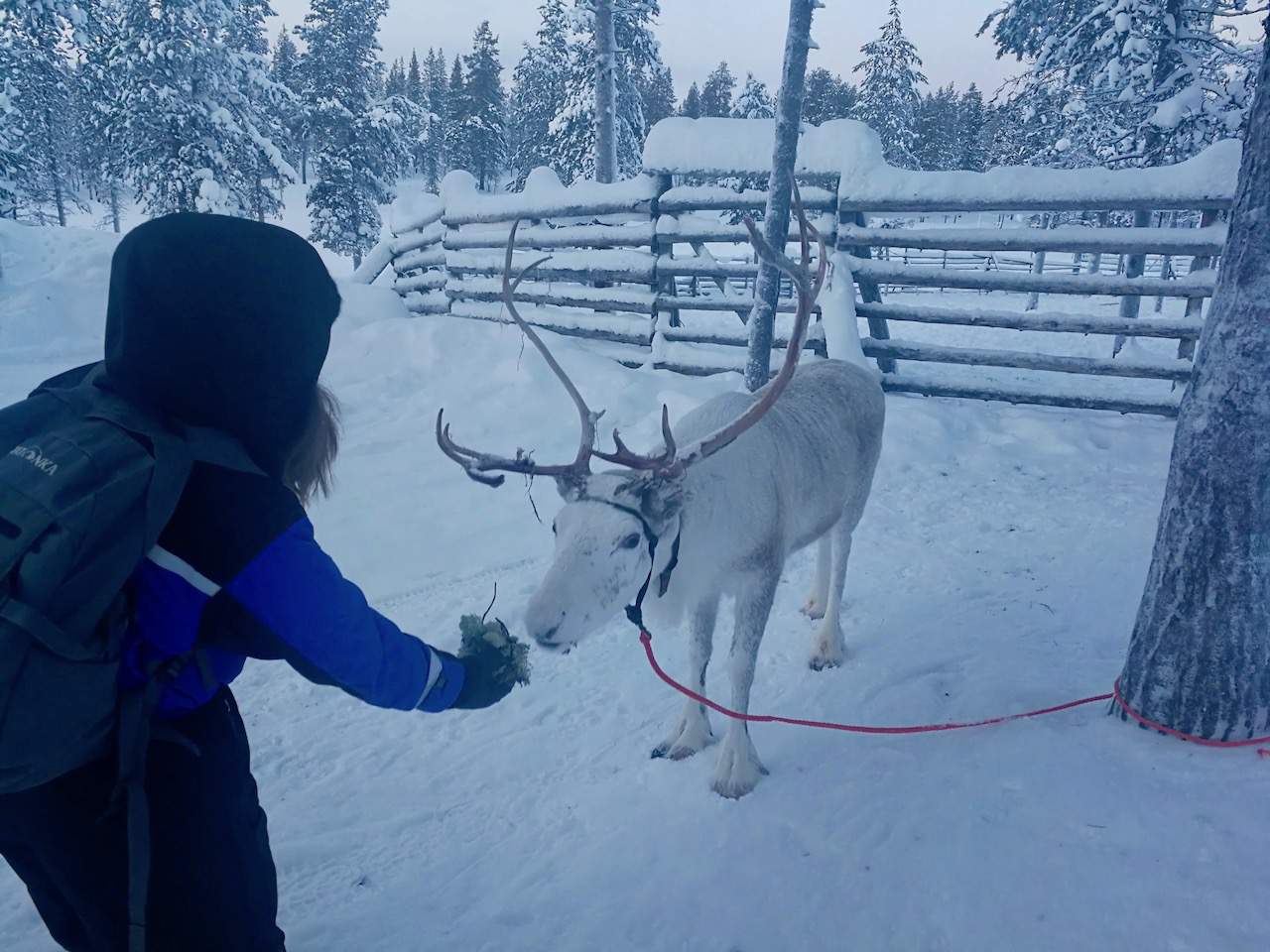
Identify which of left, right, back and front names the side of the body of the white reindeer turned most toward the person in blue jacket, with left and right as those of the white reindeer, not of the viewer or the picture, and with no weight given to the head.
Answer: front

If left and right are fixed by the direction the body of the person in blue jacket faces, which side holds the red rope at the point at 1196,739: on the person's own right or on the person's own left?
on the person's own right

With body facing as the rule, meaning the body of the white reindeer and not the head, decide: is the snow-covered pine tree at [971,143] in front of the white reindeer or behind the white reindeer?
behind

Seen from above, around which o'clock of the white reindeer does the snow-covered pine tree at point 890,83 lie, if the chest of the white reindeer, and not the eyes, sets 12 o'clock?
The snow-covered pine tree is roughly at 5 o'clock from the white reindeer.

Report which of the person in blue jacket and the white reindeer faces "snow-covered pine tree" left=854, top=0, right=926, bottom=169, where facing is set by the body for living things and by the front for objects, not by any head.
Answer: the person in blue jacket

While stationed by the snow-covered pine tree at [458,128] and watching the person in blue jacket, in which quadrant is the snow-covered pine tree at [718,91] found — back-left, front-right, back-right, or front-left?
back-left

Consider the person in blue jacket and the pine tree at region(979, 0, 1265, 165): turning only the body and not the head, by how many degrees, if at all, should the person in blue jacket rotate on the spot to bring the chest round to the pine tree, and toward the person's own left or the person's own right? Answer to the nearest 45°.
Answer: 0° — they already face it

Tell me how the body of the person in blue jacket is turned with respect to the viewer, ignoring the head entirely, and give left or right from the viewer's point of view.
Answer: facing away from the viewer and to the right of the viewer

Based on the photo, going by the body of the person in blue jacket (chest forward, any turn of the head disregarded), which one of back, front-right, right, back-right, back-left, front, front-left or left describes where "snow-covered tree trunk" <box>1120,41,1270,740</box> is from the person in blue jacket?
front-right

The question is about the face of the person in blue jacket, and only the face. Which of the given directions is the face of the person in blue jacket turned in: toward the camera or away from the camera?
away from the camera

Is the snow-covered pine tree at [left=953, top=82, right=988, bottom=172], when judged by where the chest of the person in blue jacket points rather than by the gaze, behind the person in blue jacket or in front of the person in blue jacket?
in front

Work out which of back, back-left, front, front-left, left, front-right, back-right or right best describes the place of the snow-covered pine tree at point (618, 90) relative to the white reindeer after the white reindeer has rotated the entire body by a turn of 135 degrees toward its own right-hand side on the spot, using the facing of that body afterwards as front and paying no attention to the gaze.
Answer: front

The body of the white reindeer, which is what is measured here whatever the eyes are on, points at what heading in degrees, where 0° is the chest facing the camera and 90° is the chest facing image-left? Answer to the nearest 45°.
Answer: approximately 45°

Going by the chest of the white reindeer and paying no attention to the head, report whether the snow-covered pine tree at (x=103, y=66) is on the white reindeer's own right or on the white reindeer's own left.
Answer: on the white reindeer's own right

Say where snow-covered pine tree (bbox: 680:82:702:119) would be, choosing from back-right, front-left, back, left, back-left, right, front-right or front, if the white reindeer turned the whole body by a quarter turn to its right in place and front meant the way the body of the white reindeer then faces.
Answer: front-right

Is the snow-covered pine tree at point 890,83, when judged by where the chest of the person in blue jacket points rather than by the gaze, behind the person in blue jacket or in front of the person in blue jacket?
in front
